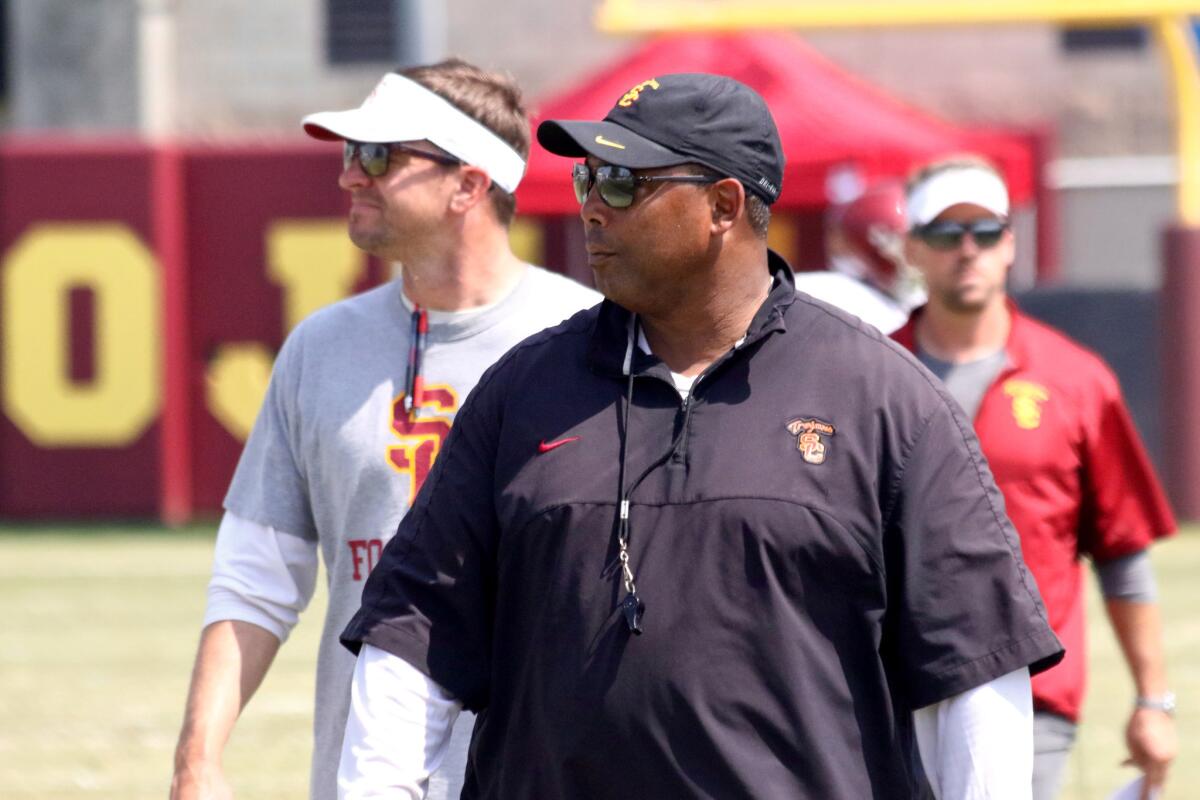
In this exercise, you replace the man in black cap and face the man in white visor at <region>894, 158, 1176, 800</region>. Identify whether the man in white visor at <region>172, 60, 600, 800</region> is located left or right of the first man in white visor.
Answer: left

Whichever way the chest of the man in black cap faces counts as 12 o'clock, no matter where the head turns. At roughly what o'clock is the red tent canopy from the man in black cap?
The red tent canopy is roughly at 6 o'clock from the man in black cap.

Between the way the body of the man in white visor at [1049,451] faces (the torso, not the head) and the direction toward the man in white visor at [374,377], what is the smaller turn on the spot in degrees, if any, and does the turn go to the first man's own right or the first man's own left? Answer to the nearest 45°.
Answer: approximately 45° to the first man's own right

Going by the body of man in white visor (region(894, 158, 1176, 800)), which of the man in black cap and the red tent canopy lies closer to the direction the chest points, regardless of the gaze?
the man in black cap

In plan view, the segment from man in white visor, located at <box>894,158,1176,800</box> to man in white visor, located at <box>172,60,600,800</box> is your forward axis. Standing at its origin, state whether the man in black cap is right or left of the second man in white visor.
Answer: left

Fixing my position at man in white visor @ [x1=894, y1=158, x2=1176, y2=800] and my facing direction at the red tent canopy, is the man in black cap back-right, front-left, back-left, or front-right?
back-left

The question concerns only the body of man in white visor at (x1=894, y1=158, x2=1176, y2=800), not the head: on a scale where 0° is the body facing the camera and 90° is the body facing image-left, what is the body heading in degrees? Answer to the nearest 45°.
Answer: approximately 0°

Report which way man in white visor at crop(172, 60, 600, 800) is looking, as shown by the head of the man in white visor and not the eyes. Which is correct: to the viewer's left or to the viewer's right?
to the viewer's left

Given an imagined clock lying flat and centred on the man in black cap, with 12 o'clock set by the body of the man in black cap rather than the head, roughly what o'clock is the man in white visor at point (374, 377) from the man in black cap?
The man in white visor is roughly at 5 o'clock from the man in black cap.

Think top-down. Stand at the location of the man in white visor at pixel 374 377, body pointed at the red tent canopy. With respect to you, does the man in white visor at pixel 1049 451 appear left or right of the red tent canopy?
right

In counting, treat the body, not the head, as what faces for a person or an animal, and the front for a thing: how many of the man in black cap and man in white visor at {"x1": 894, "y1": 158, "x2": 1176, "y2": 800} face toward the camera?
2

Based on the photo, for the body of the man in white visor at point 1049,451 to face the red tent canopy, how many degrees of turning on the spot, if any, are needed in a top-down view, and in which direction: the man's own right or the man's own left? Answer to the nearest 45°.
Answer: approximately 180°
